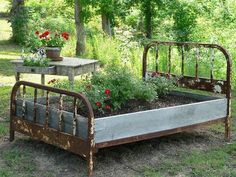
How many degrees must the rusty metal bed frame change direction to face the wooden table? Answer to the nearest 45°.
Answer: approximately 135° to its right

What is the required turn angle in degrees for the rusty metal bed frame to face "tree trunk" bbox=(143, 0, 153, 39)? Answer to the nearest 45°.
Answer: approximately 135° to its right

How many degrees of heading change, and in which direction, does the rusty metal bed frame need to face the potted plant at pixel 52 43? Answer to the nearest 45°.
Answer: approximately 135° to its right

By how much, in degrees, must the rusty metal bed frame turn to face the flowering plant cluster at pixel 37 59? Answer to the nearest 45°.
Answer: approximately 135° to its right

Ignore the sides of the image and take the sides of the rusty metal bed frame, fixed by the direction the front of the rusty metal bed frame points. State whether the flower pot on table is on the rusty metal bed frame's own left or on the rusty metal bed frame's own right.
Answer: on the rusty metal bed frame's own right

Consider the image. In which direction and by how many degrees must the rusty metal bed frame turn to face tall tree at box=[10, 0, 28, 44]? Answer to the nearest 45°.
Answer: approximately 135° to its right

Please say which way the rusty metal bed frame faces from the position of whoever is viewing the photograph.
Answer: facing the viewer and to the left of the viewer
